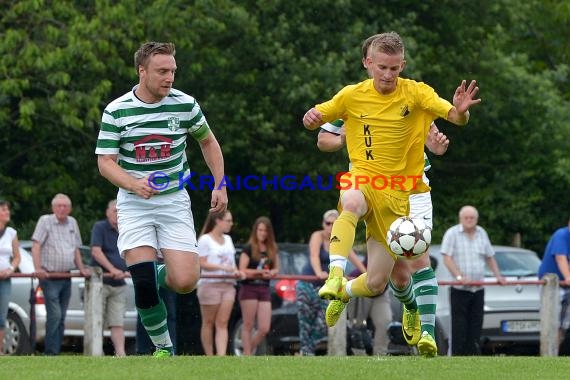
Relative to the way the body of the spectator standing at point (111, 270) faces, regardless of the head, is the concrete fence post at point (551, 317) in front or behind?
in front

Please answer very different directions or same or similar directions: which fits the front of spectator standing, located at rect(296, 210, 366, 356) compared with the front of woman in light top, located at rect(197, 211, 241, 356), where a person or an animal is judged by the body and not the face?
same or similar directions

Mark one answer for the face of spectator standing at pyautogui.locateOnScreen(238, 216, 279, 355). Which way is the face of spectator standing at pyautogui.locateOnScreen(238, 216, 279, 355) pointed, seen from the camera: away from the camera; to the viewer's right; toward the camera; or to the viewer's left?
toward the camera

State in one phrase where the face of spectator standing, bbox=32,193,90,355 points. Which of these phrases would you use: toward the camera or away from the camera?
toward the camera

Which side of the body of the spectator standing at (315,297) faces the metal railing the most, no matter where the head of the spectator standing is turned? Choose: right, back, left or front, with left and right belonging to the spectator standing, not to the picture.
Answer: front

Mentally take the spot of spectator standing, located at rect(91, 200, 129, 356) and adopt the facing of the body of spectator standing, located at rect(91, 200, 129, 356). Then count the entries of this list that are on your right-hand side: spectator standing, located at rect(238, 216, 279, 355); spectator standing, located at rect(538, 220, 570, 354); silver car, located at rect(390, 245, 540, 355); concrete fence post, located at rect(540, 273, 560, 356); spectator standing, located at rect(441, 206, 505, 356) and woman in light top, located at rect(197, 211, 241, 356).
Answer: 0

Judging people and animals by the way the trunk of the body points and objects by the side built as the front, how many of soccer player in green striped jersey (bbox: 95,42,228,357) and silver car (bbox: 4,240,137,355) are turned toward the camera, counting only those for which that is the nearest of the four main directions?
1

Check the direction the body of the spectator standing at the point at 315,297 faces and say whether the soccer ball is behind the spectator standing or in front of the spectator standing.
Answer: in front

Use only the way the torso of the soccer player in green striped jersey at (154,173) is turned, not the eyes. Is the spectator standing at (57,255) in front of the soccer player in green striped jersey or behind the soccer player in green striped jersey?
behind

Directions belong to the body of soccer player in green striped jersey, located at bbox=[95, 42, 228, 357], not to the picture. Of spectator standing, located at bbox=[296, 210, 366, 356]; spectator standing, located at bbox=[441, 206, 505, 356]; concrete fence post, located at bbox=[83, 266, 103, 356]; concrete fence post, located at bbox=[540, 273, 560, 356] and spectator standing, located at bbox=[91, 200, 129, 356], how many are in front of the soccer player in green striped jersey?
0

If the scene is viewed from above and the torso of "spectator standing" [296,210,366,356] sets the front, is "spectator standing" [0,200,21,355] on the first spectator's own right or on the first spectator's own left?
on the first spectator's own right

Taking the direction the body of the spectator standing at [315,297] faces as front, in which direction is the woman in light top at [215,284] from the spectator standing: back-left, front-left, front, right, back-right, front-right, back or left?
back-right

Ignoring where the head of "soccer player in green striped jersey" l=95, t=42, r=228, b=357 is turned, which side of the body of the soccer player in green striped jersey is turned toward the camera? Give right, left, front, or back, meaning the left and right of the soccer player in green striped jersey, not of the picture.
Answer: front

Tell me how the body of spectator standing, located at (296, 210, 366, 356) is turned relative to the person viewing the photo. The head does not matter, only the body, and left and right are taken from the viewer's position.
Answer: facing the viewer and to the right of the viewer

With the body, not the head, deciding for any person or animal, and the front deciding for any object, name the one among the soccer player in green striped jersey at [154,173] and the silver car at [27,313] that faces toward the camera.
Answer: the soccer player in green striped jersey

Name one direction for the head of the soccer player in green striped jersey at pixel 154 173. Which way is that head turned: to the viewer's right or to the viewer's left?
to the viewer's right
